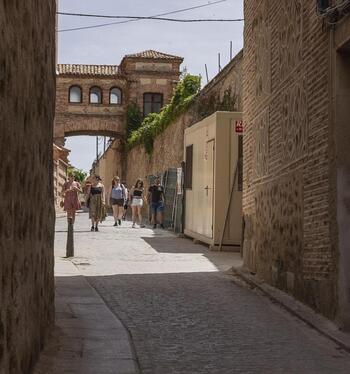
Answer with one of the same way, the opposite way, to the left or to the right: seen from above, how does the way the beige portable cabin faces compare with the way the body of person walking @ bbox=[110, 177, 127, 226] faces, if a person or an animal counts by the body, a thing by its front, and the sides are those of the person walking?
to the right

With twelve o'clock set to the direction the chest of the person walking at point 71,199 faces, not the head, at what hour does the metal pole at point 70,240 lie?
The metal pole is roughly at 12 o'clock from the person walking.

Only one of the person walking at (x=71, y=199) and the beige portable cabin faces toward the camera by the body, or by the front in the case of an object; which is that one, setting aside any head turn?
the person walking

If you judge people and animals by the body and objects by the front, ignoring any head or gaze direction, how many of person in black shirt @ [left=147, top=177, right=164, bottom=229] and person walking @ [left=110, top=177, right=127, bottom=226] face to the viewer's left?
0

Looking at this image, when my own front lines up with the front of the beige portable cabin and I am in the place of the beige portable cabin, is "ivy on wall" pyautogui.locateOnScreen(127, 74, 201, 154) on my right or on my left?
on my right

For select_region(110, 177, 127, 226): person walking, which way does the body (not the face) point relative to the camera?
toward the camera

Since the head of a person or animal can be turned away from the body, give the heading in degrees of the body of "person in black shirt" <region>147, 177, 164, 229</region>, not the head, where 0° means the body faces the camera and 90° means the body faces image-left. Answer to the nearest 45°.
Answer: approximately 0°

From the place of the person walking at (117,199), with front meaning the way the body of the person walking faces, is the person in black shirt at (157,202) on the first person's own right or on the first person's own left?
on the first person's own left

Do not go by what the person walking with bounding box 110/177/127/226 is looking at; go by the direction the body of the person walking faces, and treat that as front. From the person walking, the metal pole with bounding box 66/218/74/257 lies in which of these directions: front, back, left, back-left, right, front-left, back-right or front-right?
front

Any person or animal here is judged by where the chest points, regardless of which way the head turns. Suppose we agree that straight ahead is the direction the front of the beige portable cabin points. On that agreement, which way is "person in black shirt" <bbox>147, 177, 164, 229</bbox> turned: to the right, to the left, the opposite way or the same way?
to the left

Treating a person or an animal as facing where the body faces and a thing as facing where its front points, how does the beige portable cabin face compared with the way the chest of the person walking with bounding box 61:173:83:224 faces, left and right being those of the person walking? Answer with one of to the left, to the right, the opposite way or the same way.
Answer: to the right

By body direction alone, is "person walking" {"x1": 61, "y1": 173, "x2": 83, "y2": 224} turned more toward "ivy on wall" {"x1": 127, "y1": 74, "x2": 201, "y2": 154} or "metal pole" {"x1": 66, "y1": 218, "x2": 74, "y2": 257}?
the metal pole

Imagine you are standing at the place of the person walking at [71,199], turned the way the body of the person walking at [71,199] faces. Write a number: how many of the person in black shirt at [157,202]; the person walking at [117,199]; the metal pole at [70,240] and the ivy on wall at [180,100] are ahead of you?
1

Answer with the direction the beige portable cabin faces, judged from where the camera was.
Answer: facing to the left of the viewer

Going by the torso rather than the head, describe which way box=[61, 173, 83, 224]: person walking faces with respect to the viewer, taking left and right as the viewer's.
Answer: facing the viewer

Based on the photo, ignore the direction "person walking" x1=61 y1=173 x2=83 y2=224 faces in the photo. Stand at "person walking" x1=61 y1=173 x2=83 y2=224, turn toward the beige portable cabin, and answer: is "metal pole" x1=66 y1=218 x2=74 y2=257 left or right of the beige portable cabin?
right
